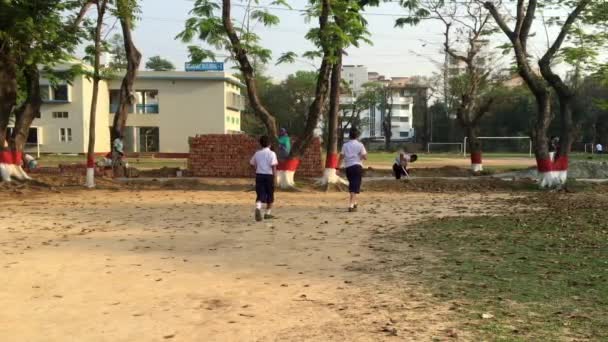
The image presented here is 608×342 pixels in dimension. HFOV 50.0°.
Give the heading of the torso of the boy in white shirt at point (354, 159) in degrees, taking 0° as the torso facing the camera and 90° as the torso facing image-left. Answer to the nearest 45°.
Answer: approximately 180°

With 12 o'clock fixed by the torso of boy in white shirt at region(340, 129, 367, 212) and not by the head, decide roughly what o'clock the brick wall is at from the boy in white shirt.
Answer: The brick wall is roughly at 11 o'clock from the boy in white shirt.

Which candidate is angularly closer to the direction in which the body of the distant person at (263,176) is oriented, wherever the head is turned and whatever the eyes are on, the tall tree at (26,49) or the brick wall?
the brick wall

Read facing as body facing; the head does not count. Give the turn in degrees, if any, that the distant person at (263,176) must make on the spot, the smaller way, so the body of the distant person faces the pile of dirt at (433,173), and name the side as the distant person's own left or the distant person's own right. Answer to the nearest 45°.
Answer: approximately 45° to the distant person's own right

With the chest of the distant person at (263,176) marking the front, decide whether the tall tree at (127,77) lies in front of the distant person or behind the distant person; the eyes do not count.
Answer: in front

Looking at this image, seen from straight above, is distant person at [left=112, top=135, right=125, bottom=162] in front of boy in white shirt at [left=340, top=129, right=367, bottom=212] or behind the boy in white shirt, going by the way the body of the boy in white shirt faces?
in front

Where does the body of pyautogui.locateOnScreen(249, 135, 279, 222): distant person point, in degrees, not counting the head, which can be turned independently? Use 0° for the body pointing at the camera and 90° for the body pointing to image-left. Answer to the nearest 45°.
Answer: approximately 180°

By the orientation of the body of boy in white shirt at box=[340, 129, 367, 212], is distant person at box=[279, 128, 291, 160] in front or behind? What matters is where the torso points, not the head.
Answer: in front

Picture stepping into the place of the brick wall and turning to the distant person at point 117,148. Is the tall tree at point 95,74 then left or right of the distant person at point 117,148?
left
